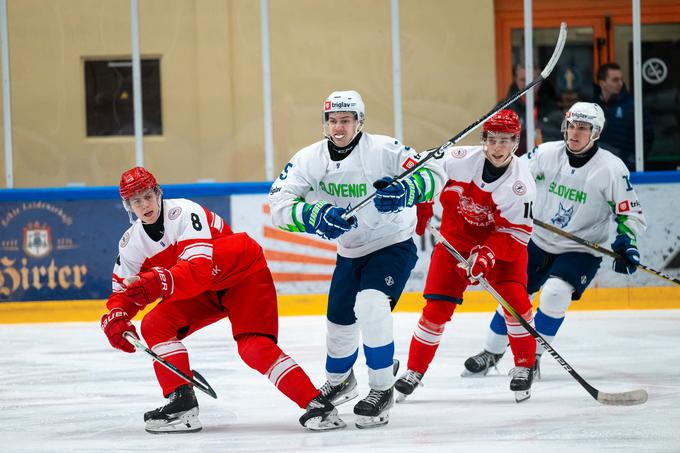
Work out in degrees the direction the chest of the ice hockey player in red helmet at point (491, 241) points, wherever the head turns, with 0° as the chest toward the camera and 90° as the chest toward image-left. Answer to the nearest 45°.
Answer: approximately 0°

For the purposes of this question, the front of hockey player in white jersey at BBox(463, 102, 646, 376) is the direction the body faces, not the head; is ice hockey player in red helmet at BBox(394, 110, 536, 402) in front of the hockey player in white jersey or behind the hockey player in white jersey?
in front

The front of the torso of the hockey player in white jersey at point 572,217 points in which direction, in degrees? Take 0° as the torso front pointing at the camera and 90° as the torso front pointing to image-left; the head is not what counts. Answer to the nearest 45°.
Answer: approximately 45°

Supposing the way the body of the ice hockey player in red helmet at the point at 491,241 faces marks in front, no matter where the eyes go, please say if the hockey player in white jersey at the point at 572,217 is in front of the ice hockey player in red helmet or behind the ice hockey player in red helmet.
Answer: behind

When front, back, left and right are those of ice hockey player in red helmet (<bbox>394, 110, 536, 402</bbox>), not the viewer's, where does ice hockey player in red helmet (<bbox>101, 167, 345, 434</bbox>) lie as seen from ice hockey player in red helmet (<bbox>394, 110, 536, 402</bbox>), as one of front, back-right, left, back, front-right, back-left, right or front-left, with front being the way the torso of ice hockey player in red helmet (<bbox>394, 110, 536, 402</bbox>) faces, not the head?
front-right
